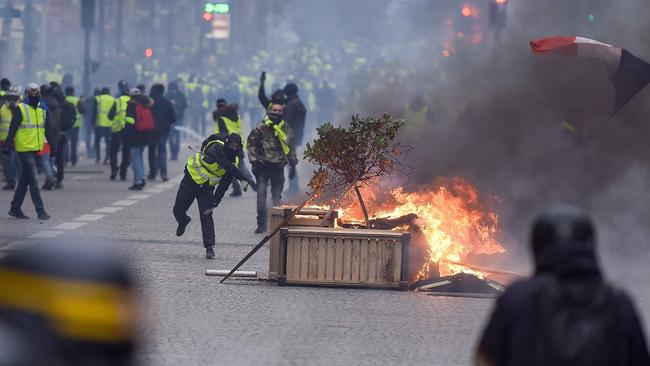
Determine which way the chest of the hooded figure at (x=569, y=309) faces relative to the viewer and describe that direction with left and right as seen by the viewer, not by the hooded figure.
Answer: facing away from the viewer

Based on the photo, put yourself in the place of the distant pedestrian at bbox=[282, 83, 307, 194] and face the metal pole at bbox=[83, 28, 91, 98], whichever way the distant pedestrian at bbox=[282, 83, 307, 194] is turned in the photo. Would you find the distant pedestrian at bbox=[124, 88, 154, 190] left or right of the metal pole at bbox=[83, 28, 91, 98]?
left

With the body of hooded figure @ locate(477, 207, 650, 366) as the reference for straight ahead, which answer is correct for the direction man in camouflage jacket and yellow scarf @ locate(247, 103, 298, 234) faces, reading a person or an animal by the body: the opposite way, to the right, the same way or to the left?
the opposite way

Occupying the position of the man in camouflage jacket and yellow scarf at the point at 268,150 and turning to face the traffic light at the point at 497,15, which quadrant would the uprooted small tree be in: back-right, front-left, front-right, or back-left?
back-right

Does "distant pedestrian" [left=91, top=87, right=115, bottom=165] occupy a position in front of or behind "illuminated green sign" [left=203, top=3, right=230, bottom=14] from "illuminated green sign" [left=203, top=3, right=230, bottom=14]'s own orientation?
in front

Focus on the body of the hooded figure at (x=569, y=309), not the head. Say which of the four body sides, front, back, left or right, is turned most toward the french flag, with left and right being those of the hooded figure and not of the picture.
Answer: front

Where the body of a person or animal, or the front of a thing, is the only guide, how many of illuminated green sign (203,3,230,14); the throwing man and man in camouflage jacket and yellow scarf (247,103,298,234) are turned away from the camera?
0

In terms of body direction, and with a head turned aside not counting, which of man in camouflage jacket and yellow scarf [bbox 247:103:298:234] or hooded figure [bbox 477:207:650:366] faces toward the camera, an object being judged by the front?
the man in camouflage jacket and yellow scarf

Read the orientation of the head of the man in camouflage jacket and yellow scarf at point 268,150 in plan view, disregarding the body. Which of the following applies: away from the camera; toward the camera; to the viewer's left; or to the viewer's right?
toward the camera

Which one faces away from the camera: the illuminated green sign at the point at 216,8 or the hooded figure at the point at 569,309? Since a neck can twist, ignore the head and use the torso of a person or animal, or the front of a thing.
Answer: the hooded figure

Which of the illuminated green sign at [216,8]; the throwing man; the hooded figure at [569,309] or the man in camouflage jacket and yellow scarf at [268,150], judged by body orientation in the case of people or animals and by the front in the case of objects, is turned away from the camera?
the hooded figure

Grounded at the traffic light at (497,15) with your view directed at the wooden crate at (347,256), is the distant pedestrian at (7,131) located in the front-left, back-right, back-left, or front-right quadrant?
front-right

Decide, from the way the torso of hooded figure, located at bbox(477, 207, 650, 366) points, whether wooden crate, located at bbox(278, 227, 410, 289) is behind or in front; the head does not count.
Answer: in front

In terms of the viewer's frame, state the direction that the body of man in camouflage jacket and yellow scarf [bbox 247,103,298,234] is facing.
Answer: toward the camera

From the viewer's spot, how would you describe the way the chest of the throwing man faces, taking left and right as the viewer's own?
facing the viewer and to the right of the viewer

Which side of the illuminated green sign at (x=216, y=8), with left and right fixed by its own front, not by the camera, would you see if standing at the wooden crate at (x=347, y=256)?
front

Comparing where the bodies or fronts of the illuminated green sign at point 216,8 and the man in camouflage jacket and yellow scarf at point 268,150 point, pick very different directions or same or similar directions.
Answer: same or similar directions
